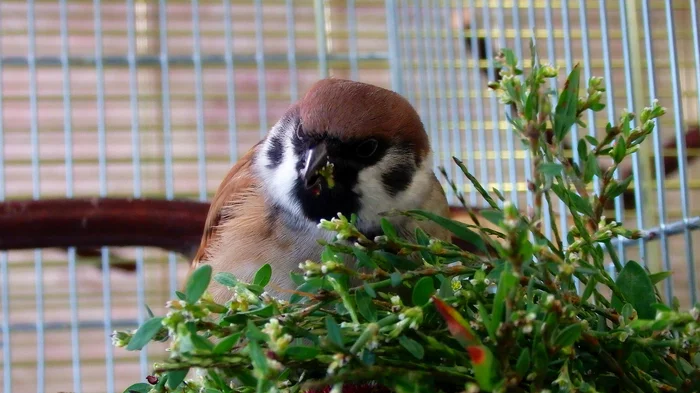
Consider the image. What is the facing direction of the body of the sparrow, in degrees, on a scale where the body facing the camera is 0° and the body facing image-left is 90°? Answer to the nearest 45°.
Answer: approximately 0°

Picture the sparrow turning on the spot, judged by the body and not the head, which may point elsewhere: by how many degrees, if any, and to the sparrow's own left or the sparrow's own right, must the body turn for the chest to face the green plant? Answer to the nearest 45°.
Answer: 0° — it already faces it

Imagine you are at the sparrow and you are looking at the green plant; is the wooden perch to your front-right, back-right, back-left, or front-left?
back-right

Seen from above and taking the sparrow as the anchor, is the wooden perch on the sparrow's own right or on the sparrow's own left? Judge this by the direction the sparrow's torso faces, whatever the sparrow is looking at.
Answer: on the sparrow's own right

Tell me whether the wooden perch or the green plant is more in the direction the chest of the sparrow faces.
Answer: the green plant
